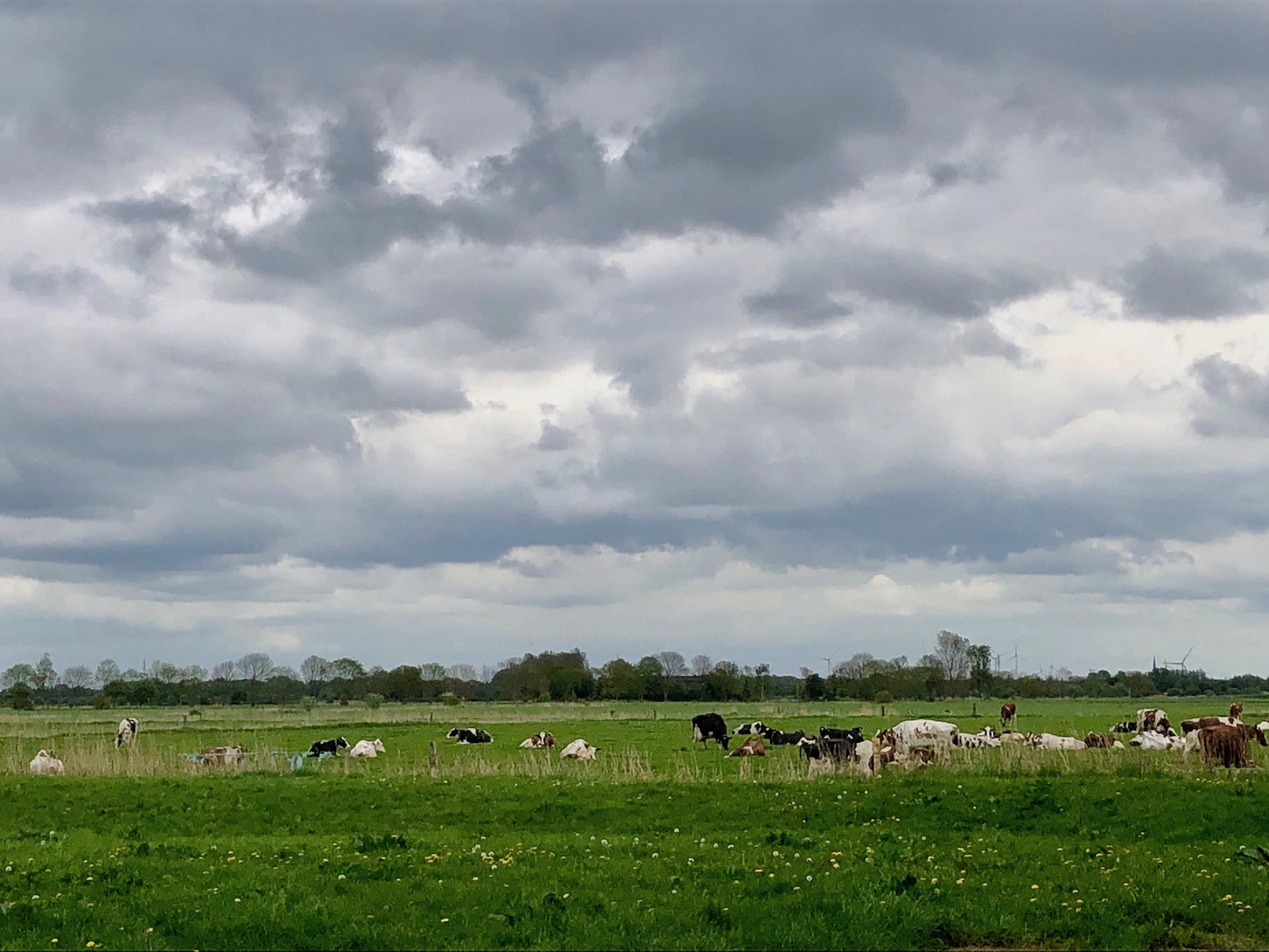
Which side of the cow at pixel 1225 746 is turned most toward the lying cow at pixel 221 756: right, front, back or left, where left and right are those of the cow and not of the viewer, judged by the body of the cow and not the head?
back

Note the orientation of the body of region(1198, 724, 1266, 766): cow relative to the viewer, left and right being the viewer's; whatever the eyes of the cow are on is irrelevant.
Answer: facing to the right of the viewer

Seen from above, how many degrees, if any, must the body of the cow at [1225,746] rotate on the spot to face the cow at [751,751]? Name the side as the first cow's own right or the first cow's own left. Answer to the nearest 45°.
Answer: approximately 135° to the first cow's own left

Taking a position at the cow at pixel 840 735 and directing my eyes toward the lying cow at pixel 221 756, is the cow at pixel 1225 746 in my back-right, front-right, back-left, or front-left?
back-left
